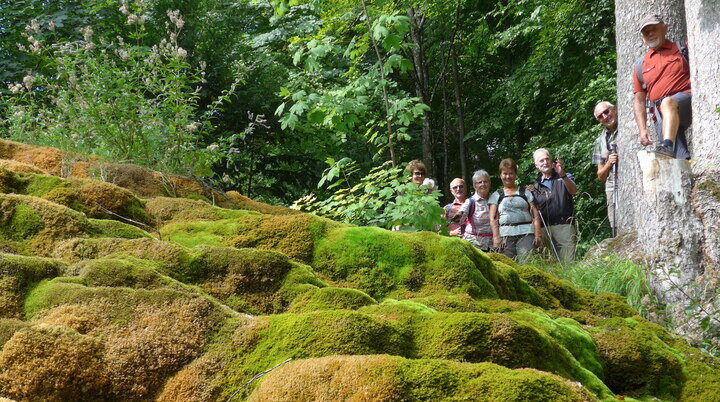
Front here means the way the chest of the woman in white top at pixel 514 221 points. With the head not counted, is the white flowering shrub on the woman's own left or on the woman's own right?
on the woman's own right

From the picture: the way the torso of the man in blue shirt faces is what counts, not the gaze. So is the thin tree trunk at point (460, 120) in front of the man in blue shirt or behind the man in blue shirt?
behind

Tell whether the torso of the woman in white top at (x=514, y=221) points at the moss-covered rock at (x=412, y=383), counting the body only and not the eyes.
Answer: yes

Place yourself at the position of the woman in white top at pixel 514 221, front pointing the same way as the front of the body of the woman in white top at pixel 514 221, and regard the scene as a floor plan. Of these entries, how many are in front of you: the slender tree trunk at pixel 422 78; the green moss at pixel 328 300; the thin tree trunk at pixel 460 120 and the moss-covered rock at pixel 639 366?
2

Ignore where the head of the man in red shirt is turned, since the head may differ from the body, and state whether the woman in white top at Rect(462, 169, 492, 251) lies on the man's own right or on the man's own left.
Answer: on the man's own right

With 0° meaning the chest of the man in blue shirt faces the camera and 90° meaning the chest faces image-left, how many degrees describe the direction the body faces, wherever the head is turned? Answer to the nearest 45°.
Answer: approximately 0°

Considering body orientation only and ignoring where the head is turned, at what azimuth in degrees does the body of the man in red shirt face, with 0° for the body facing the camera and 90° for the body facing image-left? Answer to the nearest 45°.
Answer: approximately 45°

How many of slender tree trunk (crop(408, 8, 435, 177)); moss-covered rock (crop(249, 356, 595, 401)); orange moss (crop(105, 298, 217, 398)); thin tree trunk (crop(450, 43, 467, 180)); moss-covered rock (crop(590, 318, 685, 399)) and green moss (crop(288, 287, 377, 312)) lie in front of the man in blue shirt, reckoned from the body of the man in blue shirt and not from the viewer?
4

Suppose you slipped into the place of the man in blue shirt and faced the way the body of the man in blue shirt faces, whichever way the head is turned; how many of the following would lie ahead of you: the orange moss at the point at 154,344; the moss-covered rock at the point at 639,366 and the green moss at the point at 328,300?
3
